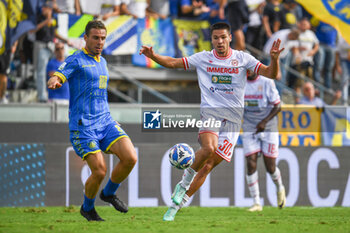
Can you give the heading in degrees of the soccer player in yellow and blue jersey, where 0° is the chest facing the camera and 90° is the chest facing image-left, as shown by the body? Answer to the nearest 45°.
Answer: approximately 315°

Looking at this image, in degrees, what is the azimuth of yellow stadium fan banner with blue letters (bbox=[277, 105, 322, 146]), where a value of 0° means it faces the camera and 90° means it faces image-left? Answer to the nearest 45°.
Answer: approximately 0°

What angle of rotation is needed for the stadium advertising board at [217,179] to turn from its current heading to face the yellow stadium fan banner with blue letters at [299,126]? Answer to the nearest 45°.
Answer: approximately 135° to its left

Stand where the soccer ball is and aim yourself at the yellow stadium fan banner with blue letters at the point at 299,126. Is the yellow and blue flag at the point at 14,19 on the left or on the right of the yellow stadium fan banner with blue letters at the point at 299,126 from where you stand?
left

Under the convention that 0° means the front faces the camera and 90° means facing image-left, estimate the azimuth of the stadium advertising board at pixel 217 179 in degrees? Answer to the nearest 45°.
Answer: approximately 0°

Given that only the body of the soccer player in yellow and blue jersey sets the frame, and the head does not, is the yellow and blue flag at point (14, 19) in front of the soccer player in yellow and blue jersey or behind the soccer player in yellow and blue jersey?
behind

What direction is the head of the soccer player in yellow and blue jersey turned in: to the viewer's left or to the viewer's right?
to the viewer's right

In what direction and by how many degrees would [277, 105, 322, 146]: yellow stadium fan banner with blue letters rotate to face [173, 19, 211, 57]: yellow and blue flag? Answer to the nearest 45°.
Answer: approximately 135° to its right

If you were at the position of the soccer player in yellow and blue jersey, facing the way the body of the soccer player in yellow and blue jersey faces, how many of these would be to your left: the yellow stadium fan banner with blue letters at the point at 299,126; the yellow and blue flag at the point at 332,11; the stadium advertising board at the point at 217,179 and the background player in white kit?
4
